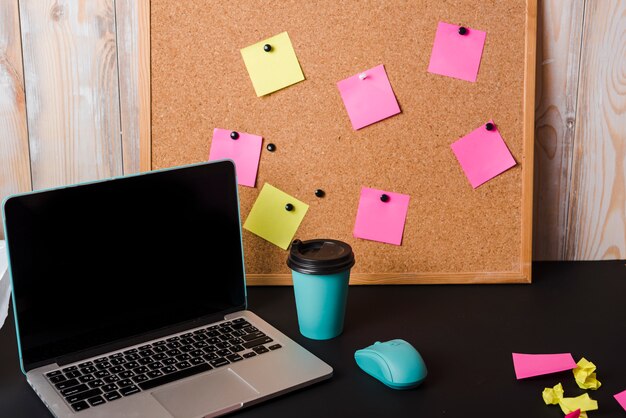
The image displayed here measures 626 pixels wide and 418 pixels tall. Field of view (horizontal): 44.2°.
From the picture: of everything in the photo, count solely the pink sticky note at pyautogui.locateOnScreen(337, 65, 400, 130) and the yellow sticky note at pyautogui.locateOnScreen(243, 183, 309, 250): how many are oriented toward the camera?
2

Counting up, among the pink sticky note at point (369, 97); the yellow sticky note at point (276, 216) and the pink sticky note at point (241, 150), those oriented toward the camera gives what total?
3

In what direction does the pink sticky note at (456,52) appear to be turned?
toward the camera

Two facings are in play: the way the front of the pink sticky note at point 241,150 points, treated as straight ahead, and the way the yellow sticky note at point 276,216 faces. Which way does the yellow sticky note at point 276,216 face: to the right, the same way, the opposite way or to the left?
the same way

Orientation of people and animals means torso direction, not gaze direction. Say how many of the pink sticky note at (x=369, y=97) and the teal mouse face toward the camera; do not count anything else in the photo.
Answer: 1

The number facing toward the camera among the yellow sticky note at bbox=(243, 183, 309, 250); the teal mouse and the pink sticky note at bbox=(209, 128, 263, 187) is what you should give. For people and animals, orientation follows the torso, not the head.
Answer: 2

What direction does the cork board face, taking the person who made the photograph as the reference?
facing the viewer

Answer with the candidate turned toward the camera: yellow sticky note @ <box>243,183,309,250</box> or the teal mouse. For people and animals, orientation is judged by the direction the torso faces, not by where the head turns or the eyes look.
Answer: the yellow sticky note

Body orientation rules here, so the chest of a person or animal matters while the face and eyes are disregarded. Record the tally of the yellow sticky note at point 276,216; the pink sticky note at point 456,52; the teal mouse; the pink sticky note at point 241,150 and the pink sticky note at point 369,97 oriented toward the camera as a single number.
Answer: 4

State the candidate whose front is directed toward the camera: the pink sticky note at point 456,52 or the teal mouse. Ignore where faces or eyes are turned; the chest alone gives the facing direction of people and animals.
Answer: the pink sticky note
